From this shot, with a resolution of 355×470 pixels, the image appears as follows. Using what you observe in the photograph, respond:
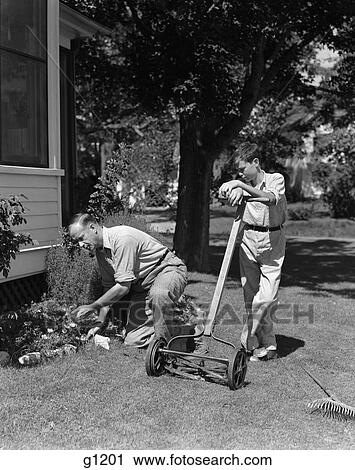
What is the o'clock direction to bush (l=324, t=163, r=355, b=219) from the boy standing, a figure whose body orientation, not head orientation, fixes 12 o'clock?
The bush is roughly at 5 o'clock from the boy standing.

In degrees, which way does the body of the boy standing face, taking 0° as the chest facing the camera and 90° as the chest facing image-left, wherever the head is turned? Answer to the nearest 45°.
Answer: approximately 45°

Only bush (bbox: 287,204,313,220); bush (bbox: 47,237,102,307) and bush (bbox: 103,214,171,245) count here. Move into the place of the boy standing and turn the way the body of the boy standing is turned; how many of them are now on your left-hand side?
0

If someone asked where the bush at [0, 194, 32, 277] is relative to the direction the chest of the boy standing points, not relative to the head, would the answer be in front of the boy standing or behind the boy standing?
in front

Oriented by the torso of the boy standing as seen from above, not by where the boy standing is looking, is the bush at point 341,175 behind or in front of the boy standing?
behind

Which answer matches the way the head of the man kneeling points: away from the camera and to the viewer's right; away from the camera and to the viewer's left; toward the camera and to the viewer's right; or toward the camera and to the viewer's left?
toward the camera and to the viewer's left

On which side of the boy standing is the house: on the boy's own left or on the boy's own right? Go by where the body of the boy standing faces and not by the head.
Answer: on the boy's own right

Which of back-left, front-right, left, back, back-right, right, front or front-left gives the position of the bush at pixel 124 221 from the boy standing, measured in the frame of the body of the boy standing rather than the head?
right

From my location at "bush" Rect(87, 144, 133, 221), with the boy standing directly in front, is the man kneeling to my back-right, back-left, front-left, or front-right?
front-right

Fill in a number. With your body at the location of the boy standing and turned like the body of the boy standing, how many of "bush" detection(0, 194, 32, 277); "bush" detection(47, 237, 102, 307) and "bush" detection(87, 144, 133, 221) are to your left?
0

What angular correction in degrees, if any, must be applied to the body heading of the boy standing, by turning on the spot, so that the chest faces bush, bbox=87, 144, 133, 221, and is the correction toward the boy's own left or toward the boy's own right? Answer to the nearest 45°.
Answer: approximately 90° to the boy's own right

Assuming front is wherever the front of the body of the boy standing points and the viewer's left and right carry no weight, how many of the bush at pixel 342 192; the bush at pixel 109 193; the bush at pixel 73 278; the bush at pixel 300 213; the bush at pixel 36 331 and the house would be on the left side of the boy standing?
0

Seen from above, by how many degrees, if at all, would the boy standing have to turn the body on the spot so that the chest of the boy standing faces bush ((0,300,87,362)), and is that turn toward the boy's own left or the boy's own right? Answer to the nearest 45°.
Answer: approximately 45° to the boy's own right
